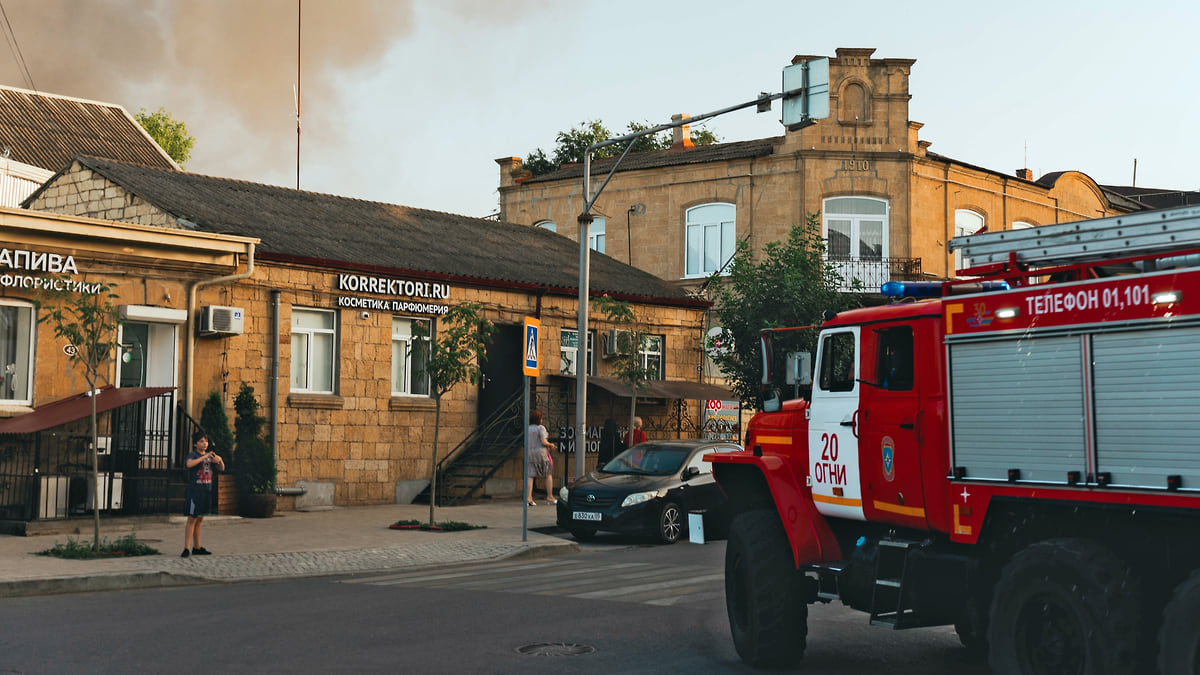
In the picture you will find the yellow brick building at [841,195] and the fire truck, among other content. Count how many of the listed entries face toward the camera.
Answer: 1

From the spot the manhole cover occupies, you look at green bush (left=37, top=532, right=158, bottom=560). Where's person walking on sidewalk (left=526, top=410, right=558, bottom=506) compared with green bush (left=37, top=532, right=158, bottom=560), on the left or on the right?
right

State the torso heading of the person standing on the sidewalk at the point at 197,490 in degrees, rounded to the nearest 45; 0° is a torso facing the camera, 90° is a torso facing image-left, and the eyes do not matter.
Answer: approximately 315°

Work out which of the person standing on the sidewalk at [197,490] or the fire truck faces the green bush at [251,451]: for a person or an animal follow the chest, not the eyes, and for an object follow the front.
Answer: the fire truck

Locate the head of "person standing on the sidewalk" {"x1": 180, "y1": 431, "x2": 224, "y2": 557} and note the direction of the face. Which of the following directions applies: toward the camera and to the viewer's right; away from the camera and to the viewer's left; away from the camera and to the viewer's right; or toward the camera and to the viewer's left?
toward the camera and to the viewer's right

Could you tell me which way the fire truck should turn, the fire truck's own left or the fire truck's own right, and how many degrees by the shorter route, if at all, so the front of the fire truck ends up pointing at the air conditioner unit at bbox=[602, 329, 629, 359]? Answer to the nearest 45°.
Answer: approximately 45° to the fire truck's own right

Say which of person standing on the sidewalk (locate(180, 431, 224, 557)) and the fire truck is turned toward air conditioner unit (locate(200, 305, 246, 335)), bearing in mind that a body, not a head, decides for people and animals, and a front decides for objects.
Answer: the fire truck

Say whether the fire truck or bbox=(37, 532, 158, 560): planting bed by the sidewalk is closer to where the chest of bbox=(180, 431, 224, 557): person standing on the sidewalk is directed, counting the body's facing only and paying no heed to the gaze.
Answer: the fire truck

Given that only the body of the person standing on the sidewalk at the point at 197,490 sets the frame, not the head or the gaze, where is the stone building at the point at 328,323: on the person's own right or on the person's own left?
on the person's own left

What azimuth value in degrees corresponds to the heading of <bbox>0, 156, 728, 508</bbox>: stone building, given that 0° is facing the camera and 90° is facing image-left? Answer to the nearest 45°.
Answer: approximately 315°

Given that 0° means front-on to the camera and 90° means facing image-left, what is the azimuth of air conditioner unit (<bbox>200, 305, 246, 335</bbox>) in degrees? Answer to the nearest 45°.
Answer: approximately 315°

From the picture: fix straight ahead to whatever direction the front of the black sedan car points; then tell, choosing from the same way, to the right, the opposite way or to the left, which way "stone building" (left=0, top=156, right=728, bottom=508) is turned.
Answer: to the left

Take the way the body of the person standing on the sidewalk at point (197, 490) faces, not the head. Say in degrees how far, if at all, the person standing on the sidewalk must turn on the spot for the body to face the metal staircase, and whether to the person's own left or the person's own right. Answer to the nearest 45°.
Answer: approximately 90° to the person's own left

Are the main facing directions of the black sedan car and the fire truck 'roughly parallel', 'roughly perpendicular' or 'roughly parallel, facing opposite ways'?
roughly perpendicular
